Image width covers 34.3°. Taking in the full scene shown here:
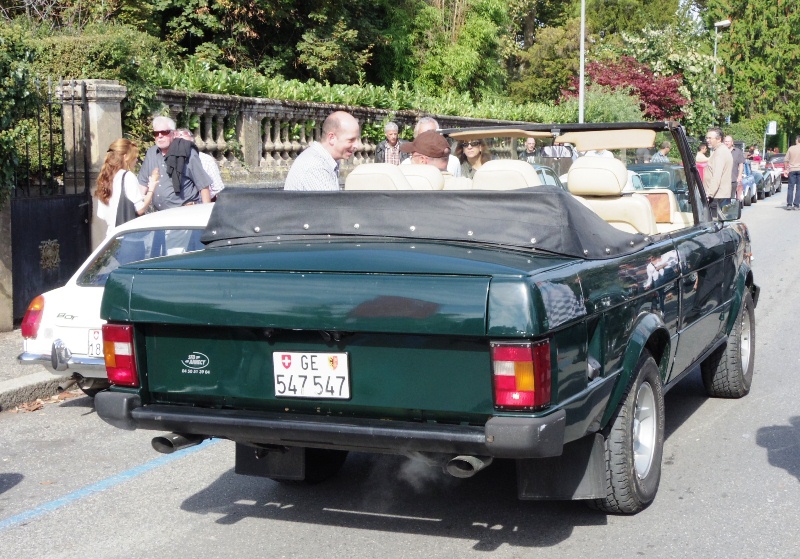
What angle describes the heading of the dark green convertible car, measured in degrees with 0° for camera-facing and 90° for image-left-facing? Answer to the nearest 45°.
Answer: approximately 225°

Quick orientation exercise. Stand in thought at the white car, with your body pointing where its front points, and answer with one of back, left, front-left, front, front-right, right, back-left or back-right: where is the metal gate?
front-left

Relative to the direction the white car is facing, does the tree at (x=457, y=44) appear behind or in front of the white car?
in front

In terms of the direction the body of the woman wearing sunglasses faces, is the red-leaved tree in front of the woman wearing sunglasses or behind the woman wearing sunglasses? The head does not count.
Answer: behind

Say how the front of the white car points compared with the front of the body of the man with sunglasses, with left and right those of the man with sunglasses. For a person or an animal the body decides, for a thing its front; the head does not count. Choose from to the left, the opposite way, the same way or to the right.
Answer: the opposite way

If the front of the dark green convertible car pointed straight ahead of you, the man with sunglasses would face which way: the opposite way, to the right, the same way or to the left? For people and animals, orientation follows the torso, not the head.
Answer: the opposite way

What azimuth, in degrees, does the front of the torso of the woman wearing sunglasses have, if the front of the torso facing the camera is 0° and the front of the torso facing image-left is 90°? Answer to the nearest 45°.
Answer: approximately 45°

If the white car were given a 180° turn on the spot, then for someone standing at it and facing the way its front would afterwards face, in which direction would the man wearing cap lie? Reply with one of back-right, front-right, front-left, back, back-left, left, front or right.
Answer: back-left

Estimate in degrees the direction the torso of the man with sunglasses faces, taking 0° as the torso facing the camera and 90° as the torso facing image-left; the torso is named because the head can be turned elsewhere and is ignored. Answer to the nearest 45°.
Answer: approximately 45°

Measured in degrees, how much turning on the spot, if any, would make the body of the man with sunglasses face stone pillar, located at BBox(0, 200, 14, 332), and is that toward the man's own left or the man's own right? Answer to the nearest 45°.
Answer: approximately 45° to the man's own right

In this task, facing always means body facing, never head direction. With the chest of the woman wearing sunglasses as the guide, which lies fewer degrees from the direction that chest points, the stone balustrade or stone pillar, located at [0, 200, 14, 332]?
the stone pillar
